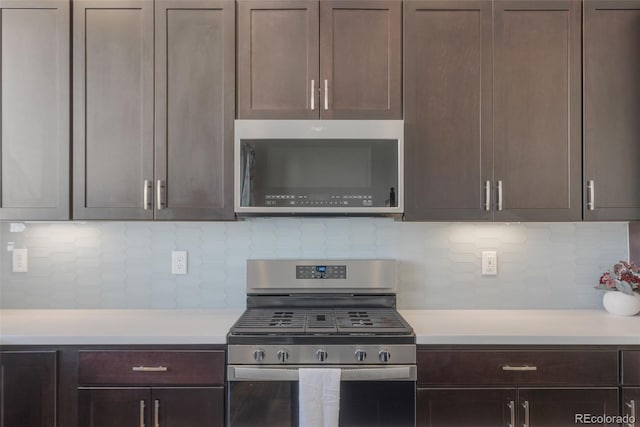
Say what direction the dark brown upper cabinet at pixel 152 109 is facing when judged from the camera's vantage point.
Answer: facing the viewer

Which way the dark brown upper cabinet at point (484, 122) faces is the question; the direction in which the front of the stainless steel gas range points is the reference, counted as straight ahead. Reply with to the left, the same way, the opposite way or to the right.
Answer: the same way

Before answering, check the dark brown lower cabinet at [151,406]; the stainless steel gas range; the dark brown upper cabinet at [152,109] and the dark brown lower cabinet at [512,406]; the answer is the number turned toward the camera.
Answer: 4

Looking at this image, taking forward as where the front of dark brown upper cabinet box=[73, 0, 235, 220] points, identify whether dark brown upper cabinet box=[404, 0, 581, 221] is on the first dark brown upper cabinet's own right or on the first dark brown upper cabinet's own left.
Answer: on the first dark brown upper cabinet's own left

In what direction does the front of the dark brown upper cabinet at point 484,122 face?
toward the camera

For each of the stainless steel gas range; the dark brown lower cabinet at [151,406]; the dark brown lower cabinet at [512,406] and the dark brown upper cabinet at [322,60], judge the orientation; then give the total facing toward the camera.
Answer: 4

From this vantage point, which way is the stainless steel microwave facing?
toward the camera

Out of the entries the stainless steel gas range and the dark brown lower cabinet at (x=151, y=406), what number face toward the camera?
2

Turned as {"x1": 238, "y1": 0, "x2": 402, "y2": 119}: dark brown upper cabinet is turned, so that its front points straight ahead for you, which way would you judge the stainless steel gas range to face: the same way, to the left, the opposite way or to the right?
the same way

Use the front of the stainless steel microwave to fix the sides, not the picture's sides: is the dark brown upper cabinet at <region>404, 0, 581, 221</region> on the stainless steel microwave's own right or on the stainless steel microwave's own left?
on the stainless steel microwave's own left

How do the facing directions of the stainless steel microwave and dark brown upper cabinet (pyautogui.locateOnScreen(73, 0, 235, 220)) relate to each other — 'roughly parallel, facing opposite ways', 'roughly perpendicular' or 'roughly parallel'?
roughly parallel

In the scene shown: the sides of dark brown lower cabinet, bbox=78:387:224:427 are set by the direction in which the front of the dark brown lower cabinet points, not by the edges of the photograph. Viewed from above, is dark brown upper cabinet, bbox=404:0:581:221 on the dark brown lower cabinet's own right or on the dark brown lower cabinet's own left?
on the dark brown lower cabinet's own left

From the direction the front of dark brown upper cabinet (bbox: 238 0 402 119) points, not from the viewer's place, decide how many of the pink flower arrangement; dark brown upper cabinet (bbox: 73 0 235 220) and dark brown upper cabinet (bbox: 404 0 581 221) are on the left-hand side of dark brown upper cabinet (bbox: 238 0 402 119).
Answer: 2

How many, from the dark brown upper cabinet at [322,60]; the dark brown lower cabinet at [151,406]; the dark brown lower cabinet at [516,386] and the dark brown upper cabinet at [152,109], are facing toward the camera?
4
